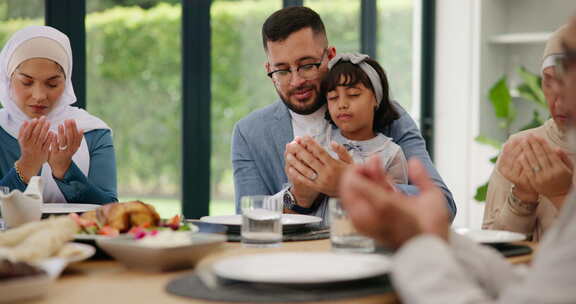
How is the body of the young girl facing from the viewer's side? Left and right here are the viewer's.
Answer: facing the viewer and to the left of the viewer

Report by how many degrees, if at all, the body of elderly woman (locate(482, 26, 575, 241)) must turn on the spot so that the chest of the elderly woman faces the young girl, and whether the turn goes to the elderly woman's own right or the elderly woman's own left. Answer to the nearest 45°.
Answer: approximately 90° to the elderly woman's own right

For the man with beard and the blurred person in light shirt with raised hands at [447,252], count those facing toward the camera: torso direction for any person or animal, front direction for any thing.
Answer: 1

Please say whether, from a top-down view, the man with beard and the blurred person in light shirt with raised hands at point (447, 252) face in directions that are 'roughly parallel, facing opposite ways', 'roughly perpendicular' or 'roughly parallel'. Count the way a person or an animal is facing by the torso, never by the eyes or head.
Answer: roughly perpendicular

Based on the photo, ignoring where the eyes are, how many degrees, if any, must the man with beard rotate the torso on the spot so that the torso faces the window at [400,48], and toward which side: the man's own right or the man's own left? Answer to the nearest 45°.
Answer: approximately 180°

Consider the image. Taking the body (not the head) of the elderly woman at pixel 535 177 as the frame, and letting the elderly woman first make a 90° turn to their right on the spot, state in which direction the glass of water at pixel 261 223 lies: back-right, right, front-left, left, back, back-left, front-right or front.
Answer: left

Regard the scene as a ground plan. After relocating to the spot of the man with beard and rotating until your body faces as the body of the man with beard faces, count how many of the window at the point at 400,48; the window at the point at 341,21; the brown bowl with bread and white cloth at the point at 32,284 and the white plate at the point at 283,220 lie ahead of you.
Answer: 2

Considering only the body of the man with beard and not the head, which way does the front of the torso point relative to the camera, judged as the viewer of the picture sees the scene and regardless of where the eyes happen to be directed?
toward the camera

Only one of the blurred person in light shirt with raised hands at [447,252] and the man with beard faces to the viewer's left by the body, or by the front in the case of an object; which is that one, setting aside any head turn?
the blurred person in light shirt with raised hands

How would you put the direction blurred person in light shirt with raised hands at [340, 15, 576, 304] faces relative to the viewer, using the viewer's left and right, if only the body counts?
facing to the left of the viewer

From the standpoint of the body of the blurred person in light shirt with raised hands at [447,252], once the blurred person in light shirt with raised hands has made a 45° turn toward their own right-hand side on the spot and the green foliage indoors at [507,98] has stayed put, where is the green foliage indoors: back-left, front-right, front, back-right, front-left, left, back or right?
front-right
